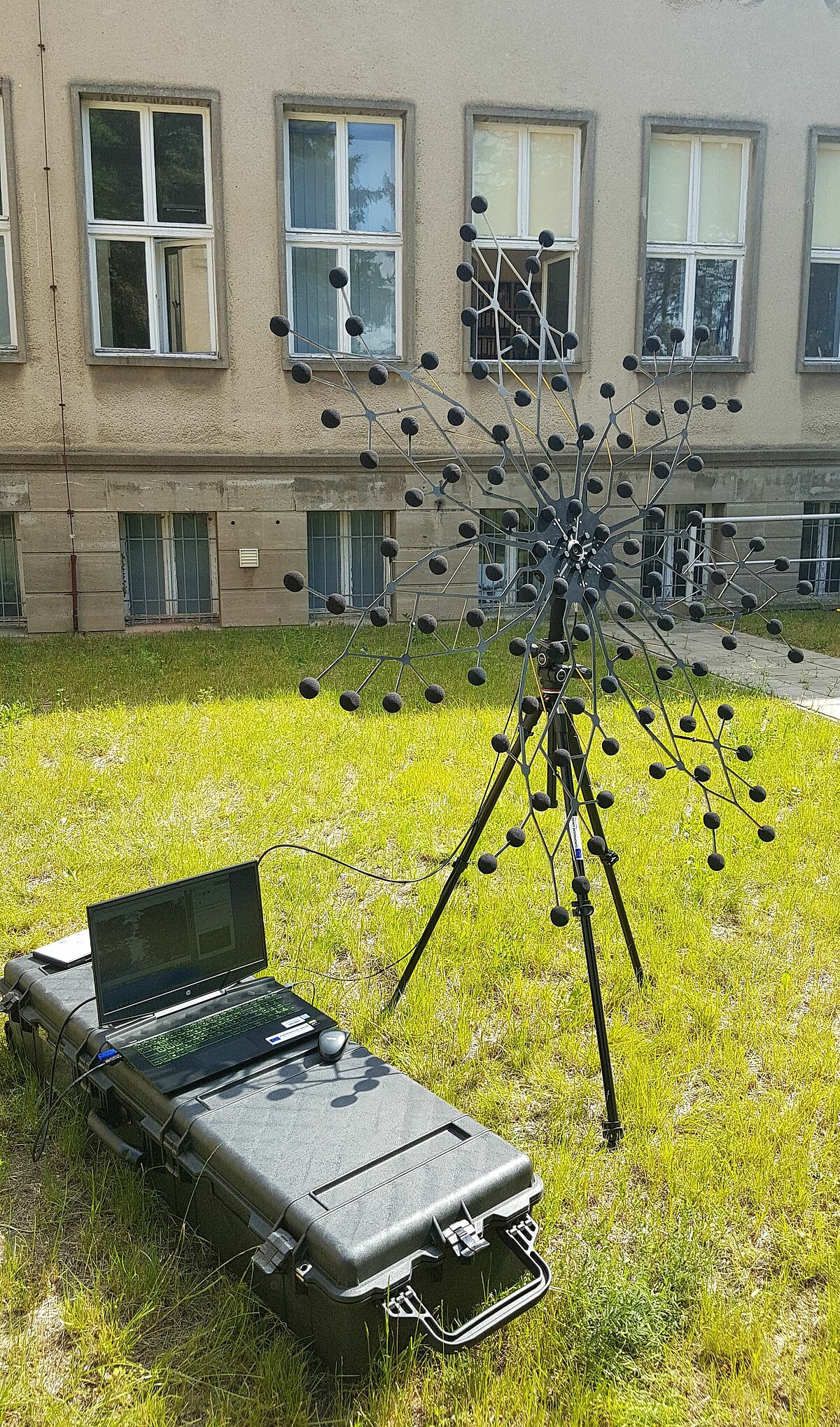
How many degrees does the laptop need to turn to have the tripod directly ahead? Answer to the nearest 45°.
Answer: approximately 45° to its left

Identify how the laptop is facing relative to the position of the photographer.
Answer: facing the viewer and to the right of the viewer
